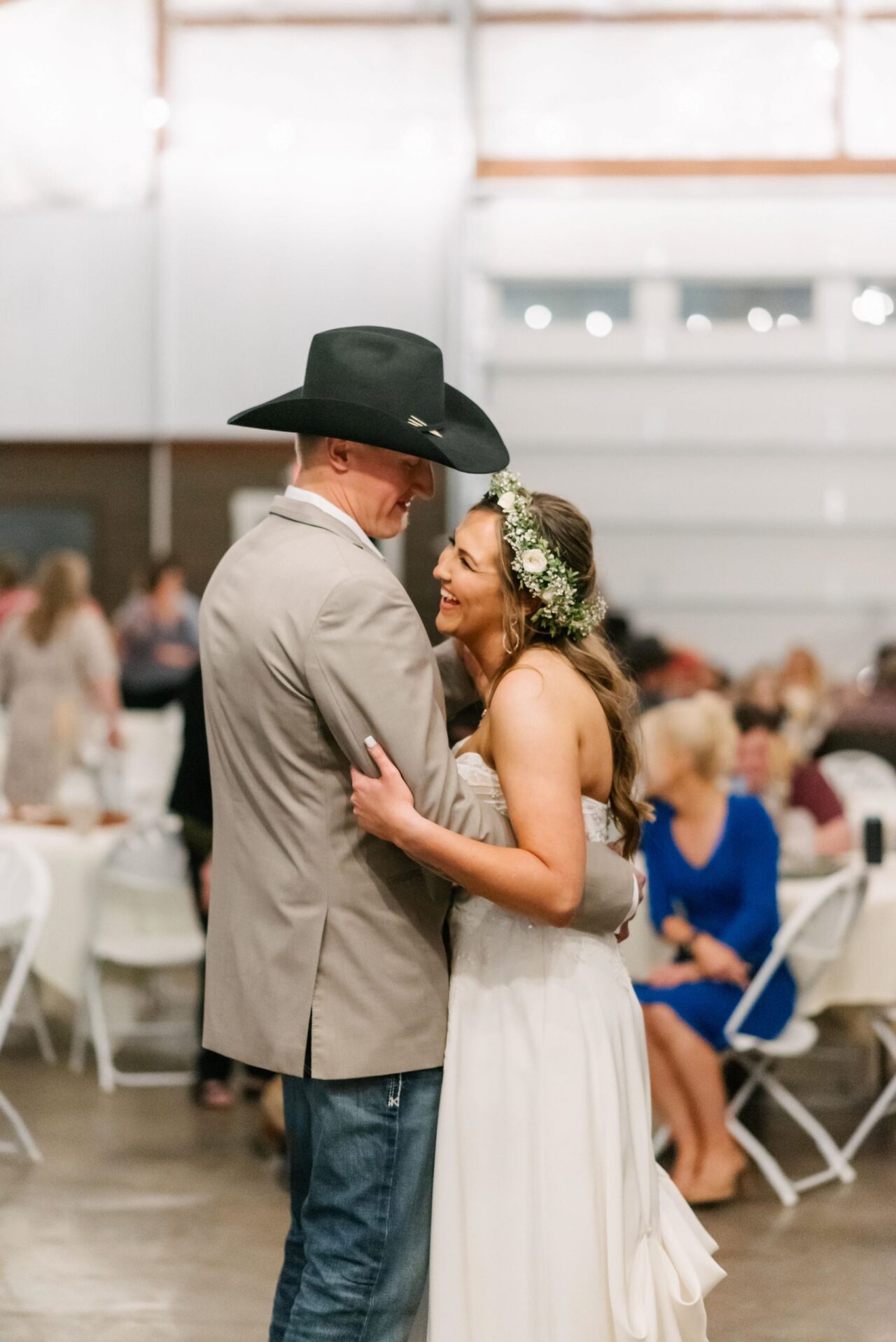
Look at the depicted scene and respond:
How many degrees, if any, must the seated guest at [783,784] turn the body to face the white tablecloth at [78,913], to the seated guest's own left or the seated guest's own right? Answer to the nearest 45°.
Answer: approximately 90° to the seated guest's own right

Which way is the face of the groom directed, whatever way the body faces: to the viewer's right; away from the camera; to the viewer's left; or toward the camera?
to the viewer's right

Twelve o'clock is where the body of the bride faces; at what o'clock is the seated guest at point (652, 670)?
The seated guest is roughly at 3 o'clock from the bride.

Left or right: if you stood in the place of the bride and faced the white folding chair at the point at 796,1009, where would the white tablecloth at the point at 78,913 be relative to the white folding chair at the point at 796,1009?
left

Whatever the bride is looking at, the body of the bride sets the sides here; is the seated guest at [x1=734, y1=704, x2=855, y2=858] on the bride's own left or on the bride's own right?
on the bride's own right

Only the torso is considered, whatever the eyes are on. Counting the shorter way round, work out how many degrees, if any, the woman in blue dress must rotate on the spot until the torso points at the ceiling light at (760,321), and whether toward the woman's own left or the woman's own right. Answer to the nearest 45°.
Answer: approximately 135° to the woman's own right

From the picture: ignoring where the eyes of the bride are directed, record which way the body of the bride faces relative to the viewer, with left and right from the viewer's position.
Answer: facing to the left of the viewer

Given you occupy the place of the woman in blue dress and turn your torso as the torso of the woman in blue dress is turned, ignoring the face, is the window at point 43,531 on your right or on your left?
on your right

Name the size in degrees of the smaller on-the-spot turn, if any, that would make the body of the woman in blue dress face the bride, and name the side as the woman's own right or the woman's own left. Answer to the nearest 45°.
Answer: approximately 45° to the woman's own left

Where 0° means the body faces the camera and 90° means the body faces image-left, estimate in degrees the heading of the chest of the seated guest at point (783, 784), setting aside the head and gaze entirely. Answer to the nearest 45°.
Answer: approximately 45°

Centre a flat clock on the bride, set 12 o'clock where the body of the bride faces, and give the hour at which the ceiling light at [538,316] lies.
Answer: The ceiling light is roughly at 3 o'clock from the bride.

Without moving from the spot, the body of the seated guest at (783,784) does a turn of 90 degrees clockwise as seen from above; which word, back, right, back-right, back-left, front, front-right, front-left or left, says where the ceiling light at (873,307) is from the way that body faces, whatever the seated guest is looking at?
front-right

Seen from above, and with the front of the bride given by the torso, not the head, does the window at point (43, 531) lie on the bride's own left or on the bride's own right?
on the bride's own right

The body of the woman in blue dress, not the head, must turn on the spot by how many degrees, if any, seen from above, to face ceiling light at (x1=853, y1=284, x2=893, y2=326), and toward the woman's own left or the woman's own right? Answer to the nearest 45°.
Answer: approximately 135° to the woman's own right

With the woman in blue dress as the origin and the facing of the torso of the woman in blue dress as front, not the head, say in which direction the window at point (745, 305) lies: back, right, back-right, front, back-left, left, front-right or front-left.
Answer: back-right

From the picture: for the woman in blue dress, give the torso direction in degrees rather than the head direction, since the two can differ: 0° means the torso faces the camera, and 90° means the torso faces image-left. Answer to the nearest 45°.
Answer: approximately 45°
